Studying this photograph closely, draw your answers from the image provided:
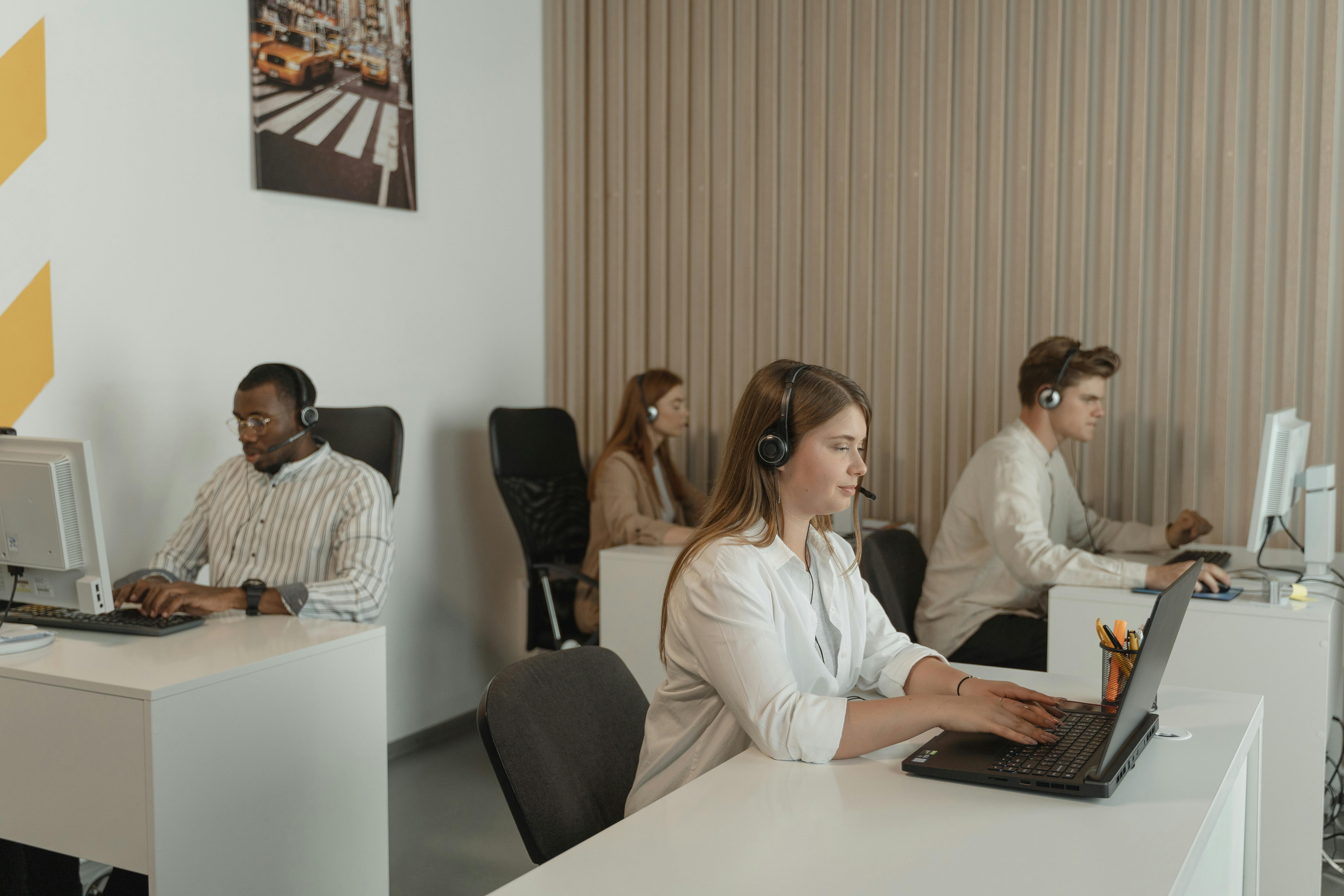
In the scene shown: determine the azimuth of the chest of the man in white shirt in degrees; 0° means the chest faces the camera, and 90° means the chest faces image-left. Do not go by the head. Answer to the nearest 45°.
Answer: approximately 270°

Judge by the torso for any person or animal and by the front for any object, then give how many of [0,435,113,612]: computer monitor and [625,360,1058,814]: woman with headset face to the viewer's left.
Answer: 0

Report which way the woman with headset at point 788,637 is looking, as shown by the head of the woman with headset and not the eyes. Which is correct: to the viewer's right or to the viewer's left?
to the viewer's right

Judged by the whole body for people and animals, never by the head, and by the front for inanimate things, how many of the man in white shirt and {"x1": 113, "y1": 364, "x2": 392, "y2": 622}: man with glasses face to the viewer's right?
1

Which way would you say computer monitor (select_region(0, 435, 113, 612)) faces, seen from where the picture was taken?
facing away from the viewer and to the right of the viewer

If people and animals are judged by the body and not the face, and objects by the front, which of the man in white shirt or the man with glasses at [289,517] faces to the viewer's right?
the man in white shirt

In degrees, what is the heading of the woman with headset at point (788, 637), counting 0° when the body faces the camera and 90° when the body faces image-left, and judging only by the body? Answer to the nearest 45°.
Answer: approximately 315°

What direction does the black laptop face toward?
to the viewer's left

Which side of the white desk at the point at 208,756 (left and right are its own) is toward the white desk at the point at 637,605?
front

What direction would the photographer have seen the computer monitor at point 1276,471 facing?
facing away from the viewer and to the left of the viewer

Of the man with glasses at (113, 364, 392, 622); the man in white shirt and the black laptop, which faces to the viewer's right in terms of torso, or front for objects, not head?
the man in white shirt

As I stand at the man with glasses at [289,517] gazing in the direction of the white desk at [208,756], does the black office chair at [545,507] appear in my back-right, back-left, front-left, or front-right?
back-left

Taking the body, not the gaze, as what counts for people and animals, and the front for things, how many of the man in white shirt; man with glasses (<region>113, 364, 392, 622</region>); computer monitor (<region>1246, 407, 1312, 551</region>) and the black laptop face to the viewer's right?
1
